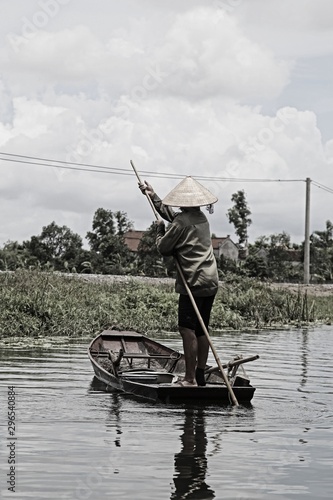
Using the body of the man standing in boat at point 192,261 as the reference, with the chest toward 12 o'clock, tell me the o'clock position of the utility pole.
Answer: The utility pole is roughly at 2 o'clock from the man standing in boat.

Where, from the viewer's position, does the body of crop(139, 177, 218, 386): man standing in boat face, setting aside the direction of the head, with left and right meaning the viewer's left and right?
facing away from the viewer and to the left of the viewer

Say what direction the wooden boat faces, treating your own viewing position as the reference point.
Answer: facing away from the viewer and to the left of the viewer

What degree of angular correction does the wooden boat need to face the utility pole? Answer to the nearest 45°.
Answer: approximately 45° to its right

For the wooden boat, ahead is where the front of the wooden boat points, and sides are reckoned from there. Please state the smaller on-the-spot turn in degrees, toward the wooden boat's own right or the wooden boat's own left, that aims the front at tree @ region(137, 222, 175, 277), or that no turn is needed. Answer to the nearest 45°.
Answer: approximately 45° to the wooden boat's own right
